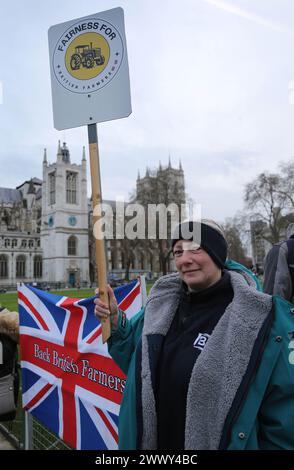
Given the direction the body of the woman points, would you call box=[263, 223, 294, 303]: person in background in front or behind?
behind

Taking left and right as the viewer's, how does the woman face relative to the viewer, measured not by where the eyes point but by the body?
facing the viewer and to the left of the viewer

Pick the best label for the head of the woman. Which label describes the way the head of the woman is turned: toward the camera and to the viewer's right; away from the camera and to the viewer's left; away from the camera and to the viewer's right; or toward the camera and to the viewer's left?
toward the camera and to the viewer's left
